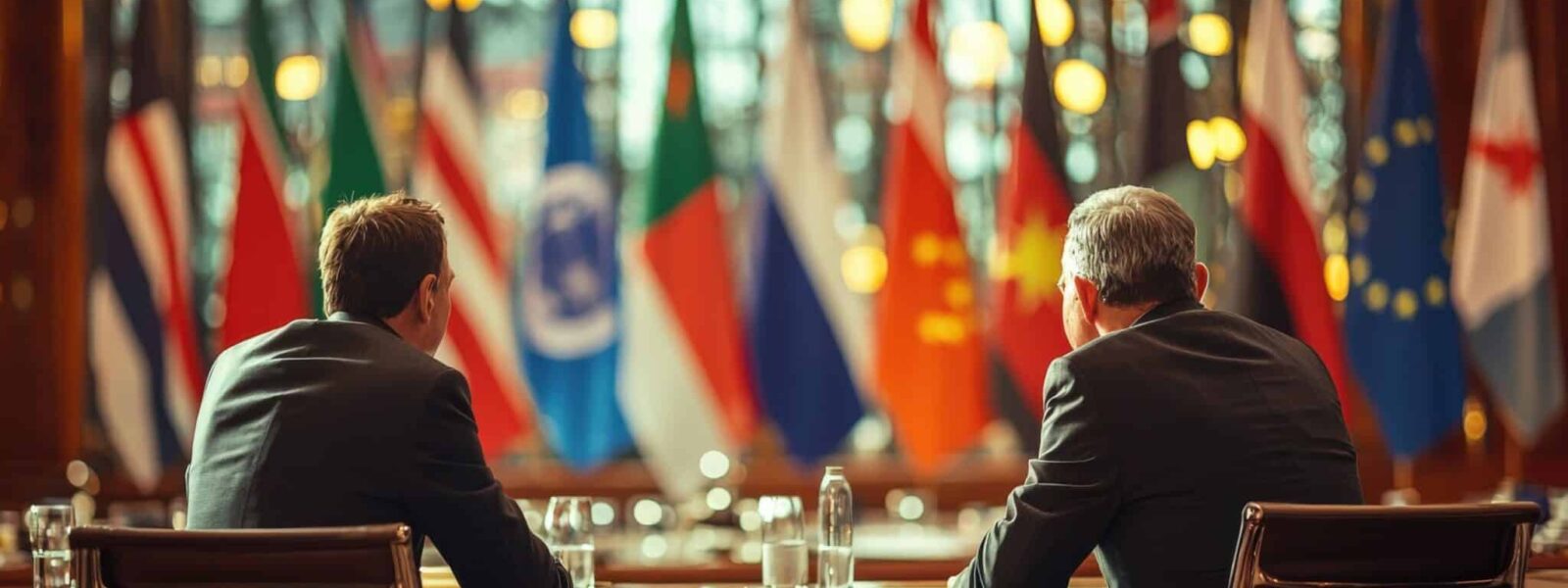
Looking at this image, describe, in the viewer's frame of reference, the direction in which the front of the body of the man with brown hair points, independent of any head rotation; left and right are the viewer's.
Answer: facing away from the viewer and to the right of the viewer

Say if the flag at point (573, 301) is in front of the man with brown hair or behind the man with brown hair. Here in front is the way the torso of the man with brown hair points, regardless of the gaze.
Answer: in front

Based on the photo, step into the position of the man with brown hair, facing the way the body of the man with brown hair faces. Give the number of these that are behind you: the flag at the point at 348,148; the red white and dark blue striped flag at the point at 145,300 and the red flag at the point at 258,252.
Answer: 0

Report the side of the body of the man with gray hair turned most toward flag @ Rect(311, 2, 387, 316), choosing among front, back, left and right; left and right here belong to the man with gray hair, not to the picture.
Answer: front

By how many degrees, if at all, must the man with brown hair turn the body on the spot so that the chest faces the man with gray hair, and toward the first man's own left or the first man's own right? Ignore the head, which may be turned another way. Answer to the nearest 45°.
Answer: approximately 45° to the first man's own right

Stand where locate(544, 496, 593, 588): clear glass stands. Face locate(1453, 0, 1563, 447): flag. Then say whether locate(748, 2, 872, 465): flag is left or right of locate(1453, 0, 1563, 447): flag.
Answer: left

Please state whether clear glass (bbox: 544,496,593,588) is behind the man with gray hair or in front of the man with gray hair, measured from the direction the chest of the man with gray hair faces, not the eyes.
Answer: in front

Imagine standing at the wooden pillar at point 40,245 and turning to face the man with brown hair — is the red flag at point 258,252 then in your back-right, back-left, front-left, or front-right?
front-left

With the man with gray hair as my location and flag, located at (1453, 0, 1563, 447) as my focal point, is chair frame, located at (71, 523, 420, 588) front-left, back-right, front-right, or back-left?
back-left

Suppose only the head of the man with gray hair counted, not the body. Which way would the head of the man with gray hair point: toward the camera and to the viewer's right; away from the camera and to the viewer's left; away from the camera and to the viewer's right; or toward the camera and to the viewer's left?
away from the camera and to the viewer's left

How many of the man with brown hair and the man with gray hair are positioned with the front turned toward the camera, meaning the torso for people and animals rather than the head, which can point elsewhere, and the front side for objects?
0

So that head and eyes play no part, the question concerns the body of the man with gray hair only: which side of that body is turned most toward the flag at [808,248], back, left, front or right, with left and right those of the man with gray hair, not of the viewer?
front

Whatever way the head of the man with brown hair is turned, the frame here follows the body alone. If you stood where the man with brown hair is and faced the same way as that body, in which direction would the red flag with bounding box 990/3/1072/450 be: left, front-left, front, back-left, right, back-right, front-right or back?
front

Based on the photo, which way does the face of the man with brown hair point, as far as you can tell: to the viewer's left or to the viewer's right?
to the viewer's right

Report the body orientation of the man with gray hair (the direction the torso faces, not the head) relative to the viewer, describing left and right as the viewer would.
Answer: facing away from the viewer and to the left of the viewer
